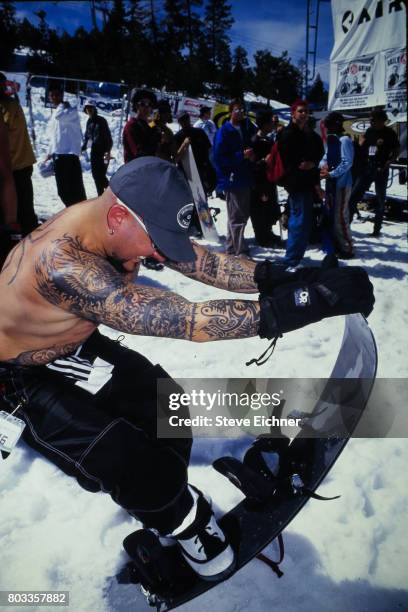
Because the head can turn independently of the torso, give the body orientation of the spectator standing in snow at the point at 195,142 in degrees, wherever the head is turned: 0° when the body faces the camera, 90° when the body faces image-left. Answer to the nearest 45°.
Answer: approximately 45°

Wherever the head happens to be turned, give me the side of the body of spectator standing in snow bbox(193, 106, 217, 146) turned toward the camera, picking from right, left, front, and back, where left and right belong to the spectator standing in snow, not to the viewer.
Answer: front

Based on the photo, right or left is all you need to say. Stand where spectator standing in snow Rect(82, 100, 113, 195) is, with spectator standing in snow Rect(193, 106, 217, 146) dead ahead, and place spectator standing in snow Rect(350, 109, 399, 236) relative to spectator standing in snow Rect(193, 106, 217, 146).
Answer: right

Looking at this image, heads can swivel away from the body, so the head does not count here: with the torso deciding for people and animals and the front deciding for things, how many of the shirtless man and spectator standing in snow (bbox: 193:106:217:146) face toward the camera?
1

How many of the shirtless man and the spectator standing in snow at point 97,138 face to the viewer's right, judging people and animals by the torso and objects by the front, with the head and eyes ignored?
1

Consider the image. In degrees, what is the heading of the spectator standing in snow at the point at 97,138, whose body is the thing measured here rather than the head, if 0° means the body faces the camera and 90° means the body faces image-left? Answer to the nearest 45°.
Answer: approximately 45°

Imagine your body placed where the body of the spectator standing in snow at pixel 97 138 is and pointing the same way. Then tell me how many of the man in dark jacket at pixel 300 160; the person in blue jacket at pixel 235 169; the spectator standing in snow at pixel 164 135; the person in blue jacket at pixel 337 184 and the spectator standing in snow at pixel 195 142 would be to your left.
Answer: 5

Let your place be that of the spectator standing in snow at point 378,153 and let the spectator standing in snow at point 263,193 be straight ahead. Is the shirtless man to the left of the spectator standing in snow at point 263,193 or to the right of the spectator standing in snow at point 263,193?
left

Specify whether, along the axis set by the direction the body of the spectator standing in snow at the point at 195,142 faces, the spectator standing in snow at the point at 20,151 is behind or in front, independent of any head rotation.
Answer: in front

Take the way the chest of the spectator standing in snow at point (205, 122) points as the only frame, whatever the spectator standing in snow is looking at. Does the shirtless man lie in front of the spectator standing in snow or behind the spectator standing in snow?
in front

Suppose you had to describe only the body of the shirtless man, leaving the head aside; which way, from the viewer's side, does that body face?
to the viewer's right
